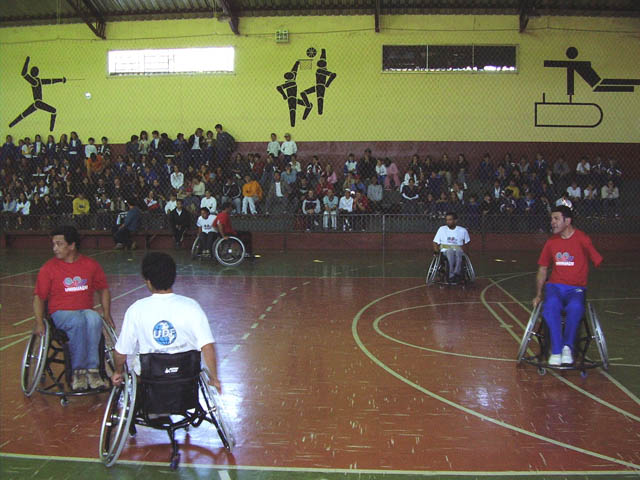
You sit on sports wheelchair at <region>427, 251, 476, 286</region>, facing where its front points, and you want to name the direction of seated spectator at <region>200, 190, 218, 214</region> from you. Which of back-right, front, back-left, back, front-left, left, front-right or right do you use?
back-right

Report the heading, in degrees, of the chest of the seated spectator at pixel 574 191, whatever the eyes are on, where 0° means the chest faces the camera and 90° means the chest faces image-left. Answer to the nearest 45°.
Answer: approximately 0°

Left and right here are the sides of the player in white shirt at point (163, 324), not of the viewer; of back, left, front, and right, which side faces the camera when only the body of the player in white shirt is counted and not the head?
back

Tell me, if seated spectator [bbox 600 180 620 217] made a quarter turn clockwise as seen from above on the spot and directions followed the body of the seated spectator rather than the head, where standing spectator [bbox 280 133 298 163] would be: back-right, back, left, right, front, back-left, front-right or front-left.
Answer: front

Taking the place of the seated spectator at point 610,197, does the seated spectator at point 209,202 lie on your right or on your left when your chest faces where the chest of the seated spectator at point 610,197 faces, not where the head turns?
on your right

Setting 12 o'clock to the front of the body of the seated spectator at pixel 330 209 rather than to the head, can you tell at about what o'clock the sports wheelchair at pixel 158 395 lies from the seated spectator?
The sports wheelchair is roughly at 12 o'clock from the seated spectator.

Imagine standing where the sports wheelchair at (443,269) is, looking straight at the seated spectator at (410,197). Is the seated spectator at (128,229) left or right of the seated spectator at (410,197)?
left

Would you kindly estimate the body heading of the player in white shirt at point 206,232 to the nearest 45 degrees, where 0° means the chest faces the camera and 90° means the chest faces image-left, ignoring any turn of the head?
approximately 0°

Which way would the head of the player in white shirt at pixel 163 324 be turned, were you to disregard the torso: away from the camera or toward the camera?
away from the camera

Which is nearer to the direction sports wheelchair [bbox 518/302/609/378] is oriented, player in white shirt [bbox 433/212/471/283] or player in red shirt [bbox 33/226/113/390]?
the player in red shirt

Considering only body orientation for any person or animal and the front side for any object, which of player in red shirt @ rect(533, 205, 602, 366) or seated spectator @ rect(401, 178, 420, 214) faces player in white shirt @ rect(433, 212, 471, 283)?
the seated spectator
